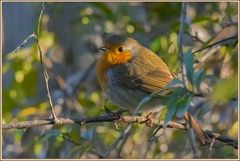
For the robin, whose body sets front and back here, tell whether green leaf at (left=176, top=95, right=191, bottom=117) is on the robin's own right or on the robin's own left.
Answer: on the robin's own left

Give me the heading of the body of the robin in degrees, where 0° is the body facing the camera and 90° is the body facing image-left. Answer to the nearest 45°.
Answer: approximately 90°

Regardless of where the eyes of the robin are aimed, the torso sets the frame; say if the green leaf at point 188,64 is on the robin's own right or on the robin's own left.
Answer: on the robin's own left
